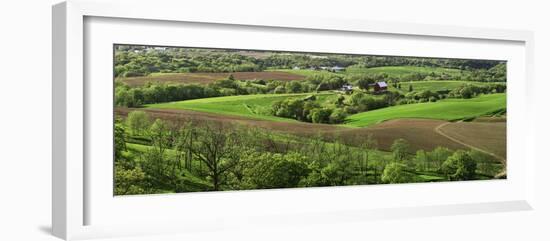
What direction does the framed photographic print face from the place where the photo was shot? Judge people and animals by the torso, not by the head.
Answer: facing the viewer and to the right of the viewer
